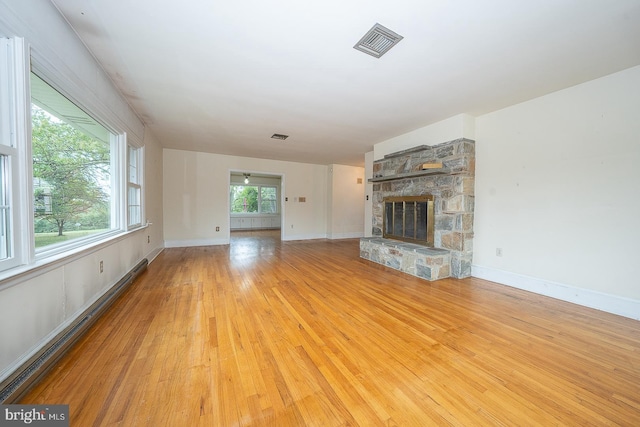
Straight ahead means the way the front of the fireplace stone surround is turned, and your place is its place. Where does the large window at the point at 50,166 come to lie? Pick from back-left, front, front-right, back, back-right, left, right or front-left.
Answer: front

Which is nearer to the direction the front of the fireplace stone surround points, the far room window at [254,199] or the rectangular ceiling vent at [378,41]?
the rectangular ceiling vent

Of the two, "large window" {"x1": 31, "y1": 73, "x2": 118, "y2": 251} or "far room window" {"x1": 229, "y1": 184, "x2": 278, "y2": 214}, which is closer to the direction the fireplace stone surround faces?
the large window

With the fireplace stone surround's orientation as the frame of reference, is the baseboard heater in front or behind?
in front

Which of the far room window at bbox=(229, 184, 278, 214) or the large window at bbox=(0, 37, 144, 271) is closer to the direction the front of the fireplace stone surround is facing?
the large window

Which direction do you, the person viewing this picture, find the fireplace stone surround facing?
facing the viewer and to the left of the viewer

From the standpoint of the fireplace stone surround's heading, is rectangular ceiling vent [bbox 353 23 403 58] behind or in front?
in front
